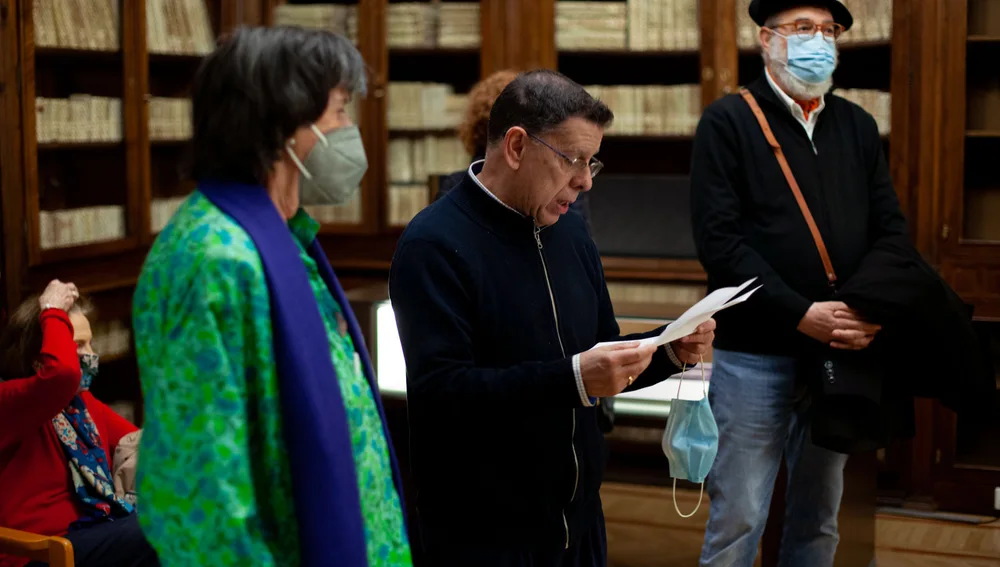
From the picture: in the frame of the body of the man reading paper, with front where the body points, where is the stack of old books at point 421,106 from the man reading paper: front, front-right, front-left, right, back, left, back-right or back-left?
back-left

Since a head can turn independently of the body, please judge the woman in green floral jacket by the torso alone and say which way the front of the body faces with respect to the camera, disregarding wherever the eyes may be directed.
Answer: to the viewer's right

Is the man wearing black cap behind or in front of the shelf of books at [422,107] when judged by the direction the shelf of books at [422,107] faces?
in front

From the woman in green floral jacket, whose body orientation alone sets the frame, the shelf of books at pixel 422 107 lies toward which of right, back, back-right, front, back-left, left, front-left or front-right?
left

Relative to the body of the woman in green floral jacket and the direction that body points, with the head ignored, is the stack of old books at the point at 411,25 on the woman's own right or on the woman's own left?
on the woman's own left

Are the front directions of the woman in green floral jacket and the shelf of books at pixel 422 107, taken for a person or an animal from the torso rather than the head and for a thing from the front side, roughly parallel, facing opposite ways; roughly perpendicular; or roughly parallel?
roughly perpendicular

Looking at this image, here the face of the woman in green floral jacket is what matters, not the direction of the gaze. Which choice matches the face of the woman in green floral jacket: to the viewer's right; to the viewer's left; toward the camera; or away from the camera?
to the viewer's right

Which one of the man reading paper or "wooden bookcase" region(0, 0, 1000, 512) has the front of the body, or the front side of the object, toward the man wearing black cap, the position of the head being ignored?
the wooden bookcase

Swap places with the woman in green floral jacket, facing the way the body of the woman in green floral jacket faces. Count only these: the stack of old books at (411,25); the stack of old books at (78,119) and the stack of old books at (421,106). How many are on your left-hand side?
3
